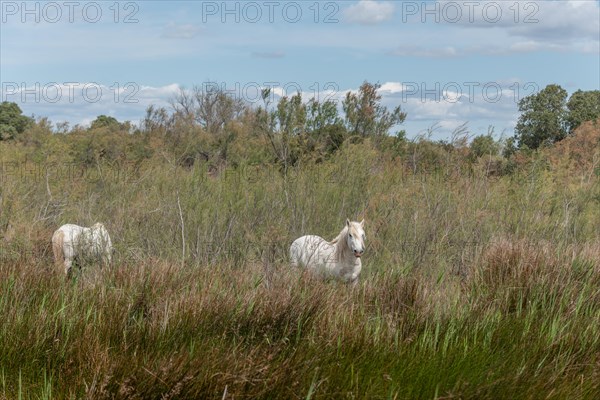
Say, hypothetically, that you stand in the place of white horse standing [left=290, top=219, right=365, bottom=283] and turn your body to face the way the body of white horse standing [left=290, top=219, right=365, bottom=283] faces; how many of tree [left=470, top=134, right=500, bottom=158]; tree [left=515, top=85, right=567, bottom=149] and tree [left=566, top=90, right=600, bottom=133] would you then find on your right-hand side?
0

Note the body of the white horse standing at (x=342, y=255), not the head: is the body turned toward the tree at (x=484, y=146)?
no

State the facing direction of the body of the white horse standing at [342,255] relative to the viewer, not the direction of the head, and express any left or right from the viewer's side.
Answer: facing the viewer and to the right of the viewer

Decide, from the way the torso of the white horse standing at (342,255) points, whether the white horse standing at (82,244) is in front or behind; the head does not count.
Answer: behind

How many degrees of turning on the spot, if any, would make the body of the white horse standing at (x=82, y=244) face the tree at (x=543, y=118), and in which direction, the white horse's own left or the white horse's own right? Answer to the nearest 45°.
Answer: approximately 45° to the white horse's own left

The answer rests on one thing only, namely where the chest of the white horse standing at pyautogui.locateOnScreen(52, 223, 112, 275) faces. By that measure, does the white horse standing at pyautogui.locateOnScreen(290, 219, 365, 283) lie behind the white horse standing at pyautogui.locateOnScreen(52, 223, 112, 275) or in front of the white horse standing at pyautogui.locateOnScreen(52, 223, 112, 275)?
in front

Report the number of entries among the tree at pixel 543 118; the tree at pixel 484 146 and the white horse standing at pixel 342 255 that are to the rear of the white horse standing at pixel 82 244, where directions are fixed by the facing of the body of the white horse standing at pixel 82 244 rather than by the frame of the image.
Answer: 0

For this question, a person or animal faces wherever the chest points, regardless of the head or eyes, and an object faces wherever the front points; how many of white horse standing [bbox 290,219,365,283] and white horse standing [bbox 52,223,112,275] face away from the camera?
0

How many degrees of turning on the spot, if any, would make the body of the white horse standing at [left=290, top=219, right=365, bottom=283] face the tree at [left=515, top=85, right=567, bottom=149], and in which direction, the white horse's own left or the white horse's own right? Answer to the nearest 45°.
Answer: approximately 135° to the white horse's own left

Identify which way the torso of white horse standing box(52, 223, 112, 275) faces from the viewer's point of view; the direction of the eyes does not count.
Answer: to the viewer's right
